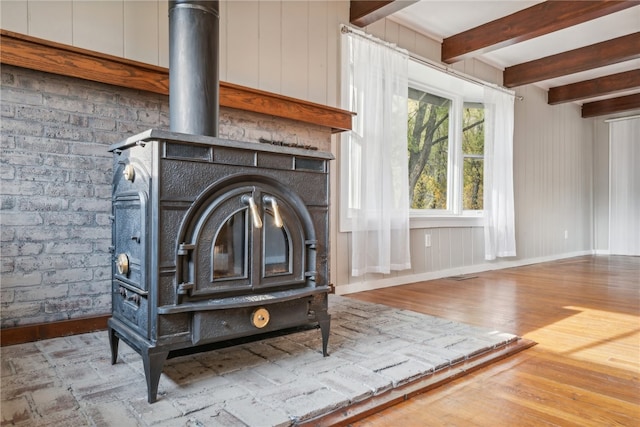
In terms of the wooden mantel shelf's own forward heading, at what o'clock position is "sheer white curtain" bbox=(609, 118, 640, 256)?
The sheer white curtain is roughly at 10 o'clock from the wooden mantel shelf.

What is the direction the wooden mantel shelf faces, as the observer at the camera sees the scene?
facing the viewer and to the right of the viewer

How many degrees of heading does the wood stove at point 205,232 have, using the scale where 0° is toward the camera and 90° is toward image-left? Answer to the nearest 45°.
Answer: approximately 315°

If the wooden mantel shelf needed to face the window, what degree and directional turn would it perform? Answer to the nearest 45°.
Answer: approximately 90° to its left

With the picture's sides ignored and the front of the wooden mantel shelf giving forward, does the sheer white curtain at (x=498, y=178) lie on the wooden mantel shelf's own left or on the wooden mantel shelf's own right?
on the wooden mantel shelf's own left

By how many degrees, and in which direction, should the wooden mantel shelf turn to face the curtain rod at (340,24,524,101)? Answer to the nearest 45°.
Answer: approximately 90° to its left

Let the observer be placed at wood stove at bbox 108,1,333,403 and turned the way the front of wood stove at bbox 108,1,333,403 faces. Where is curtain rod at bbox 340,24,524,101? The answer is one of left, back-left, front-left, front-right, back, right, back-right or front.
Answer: left

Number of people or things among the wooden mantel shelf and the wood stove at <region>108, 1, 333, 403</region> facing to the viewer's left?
0

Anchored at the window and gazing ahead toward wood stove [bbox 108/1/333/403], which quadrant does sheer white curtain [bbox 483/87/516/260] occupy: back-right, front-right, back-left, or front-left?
back-left

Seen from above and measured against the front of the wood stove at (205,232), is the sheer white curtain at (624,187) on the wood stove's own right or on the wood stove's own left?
on the wood stove's own left

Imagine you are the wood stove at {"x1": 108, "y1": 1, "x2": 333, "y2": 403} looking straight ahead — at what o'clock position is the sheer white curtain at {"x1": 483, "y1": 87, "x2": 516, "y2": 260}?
The sheer white curtain is roughly at 9 o'clock from the wood stove.

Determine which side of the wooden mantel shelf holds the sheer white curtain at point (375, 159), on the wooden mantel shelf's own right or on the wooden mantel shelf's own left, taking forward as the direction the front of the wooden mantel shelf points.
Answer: on the wooden mantel shelf's own left
